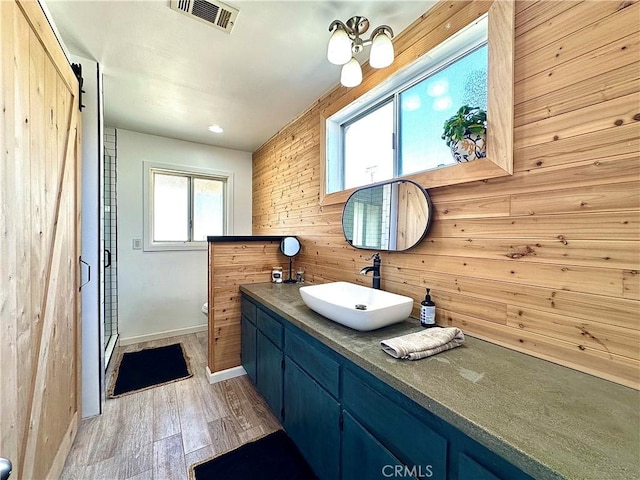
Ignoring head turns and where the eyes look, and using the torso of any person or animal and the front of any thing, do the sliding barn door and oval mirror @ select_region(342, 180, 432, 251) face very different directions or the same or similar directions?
very different directions

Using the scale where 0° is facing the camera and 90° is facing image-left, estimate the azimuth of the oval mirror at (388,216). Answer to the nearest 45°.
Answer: approximately 45°

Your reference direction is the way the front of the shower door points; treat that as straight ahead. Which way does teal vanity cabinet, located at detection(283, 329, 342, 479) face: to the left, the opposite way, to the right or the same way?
the opposite way

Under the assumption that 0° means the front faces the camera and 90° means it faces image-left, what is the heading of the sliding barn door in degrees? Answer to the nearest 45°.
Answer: approximately 270°

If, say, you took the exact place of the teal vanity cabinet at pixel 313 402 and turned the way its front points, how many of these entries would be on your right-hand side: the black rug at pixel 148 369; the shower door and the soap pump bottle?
2

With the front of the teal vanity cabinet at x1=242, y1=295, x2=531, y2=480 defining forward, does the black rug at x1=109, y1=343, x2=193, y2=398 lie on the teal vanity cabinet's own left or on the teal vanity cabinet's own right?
on the teal vanity cabinet's own right

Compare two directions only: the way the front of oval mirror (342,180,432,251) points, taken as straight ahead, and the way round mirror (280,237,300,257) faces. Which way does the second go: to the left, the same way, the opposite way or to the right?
to the left

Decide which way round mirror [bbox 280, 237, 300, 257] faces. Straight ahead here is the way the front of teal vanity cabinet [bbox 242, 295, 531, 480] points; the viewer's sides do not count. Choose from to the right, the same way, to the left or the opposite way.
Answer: to the left
